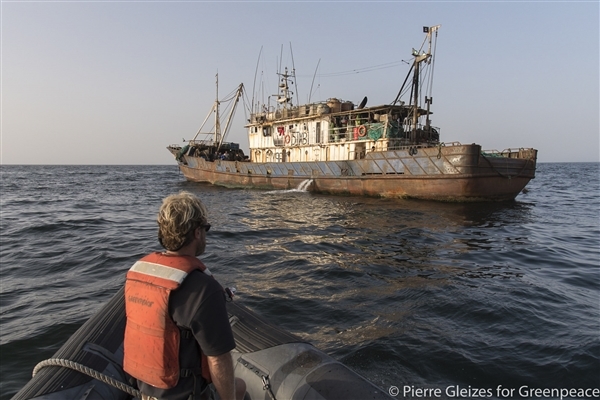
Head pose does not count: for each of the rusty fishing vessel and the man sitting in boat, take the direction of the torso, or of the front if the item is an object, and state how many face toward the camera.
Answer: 0

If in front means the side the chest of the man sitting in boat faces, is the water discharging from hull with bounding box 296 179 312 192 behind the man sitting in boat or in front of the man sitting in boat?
in front

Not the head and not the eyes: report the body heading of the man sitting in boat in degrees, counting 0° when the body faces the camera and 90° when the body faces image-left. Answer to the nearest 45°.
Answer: approximately 225°

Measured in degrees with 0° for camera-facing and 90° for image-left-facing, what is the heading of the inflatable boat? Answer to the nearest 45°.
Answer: approximately 180°

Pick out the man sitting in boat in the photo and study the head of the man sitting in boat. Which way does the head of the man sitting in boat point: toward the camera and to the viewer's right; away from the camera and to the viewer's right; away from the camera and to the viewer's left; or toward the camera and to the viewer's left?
away from the camera and to the viewer's right

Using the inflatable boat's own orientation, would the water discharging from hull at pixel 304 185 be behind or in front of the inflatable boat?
in front
